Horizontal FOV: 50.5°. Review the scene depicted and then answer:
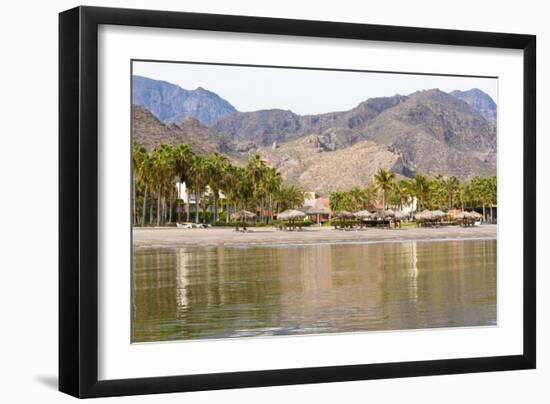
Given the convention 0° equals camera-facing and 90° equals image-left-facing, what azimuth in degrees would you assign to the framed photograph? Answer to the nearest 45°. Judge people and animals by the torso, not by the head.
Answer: approximately 315°
